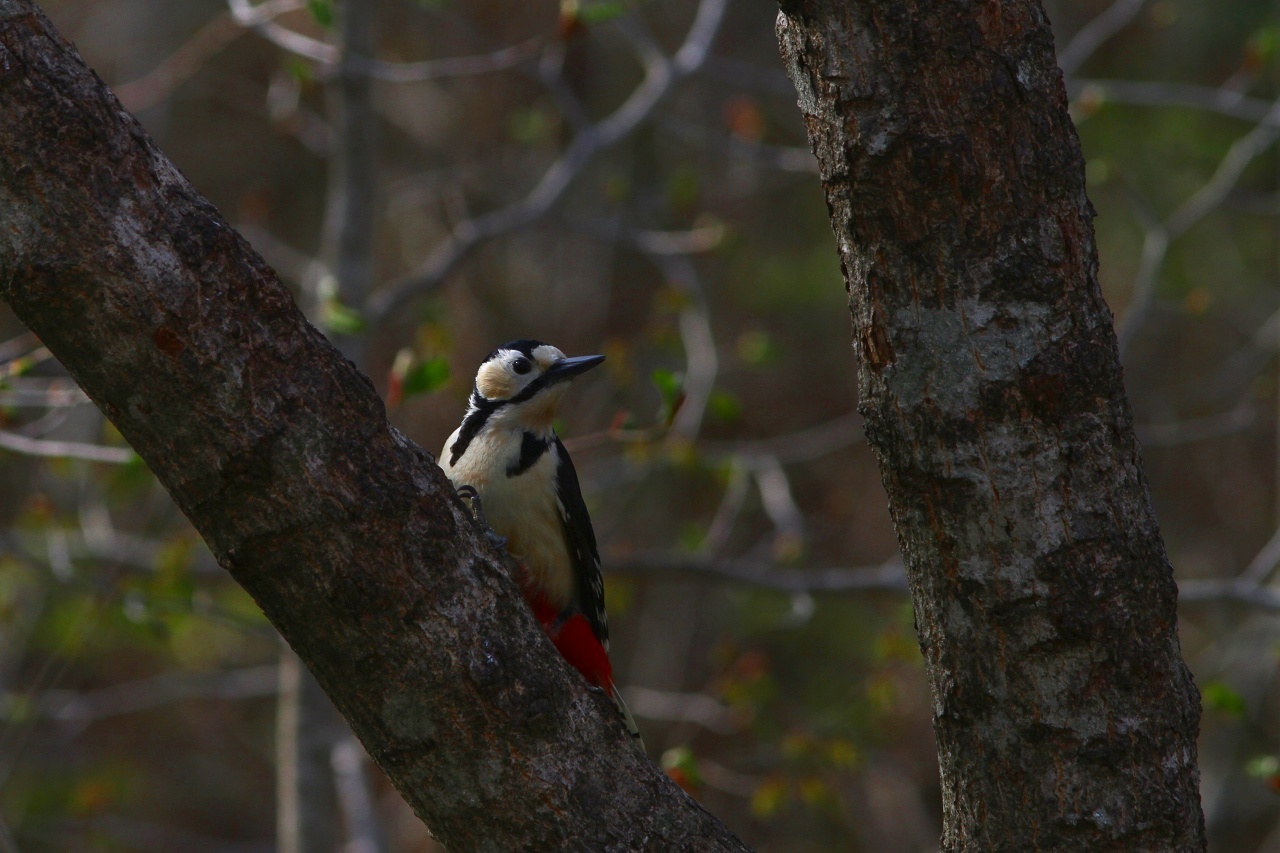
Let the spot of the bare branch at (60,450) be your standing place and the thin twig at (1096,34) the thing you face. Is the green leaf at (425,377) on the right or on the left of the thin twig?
right

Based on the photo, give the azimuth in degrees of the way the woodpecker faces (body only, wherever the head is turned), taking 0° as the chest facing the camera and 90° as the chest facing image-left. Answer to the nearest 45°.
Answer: approximately 45°

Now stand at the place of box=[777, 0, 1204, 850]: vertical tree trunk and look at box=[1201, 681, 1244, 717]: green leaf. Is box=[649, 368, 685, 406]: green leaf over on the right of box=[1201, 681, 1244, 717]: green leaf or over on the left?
left

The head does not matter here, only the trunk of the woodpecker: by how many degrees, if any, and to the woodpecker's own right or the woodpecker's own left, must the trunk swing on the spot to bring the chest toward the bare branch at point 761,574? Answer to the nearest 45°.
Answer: approximately 180°
